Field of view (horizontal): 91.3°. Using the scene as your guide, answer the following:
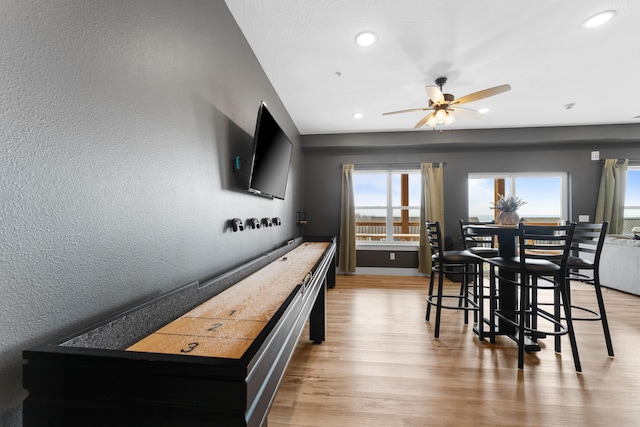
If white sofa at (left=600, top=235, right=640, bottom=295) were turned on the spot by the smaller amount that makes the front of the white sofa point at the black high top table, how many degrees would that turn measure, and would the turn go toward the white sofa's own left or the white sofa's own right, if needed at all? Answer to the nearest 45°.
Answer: approximately 135° to the white sofa's own right

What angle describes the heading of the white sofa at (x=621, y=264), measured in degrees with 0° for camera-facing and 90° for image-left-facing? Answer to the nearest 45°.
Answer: approximately 225°

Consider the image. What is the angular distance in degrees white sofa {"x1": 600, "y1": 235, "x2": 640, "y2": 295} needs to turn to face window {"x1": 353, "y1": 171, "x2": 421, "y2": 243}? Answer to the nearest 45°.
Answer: approximately 135° to its left

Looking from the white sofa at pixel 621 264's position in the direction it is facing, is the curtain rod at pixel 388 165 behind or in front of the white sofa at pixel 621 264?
behind

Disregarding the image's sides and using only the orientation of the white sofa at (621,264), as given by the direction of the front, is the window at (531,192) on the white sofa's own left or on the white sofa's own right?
on the white sofa's own left

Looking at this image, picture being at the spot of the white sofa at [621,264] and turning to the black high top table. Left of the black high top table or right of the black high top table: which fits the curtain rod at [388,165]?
right

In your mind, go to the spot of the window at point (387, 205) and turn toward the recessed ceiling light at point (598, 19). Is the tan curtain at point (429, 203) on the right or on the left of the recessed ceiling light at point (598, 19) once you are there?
left

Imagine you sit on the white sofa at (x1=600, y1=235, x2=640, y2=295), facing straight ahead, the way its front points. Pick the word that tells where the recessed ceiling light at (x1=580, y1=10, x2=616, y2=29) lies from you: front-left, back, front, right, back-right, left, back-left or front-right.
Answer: back-right
